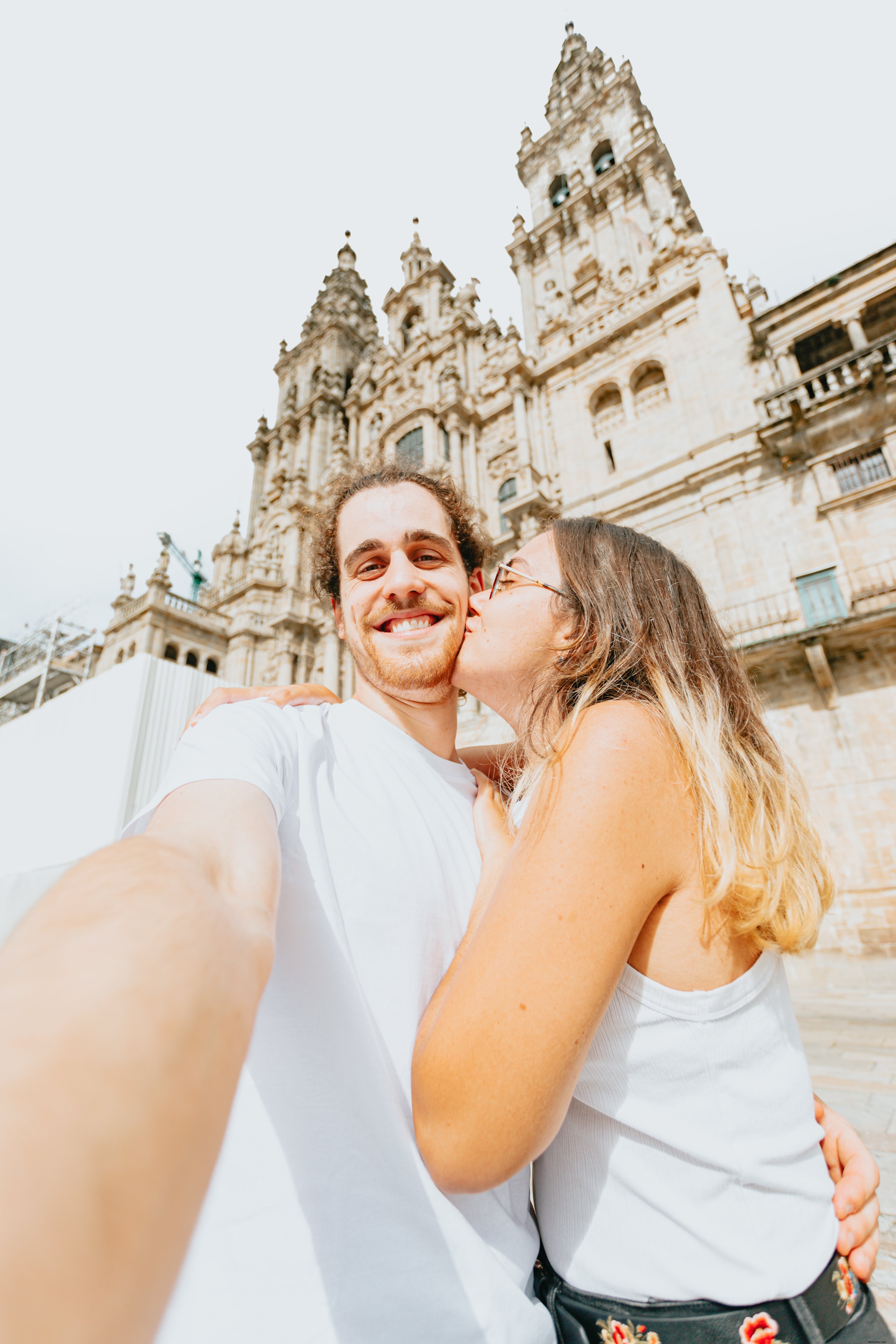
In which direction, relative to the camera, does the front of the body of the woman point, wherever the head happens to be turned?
to the viewer's left

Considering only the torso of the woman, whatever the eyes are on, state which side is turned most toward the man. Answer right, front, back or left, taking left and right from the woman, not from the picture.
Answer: front

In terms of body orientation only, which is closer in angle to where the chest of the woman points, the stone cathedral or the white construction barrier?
the white construction barrier

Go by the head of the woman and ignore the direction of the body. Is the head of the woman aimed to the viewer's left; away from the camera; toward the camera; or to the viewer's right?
to the viewer's left

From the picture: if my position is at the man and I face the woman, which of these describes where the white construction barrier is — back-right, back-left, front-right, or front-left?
back-left

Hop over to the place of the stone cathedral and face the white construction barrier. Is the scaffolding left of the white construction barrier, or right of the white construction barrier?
right

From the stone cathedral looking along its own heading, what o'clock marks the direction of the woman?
The woman is roughly at 11 o'clock from the stone cathedral.

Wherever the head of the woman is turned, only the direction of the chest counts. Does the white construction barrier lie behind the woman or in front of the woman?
in front

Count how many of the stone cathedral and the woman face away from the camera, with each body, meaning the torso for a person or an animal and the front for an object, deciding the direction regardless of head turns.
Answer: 0

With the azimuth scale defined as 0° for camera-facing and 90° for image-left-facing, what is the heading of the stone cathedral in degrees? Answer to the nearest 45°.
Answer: approximately 45°

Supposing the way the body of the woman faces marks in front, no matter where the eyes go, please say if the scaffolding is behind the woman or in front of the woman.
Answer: in front

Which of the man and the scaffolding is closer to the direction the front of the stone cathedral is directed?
the man

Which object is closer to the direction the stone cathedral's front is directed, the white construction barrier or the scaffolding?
the white construction barrier

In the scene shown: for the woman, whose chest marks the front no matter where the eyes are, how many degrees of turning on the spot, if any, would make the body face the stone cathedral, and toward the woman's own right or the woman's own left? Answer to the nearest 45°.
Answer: approximately 90° to the woman's own right
